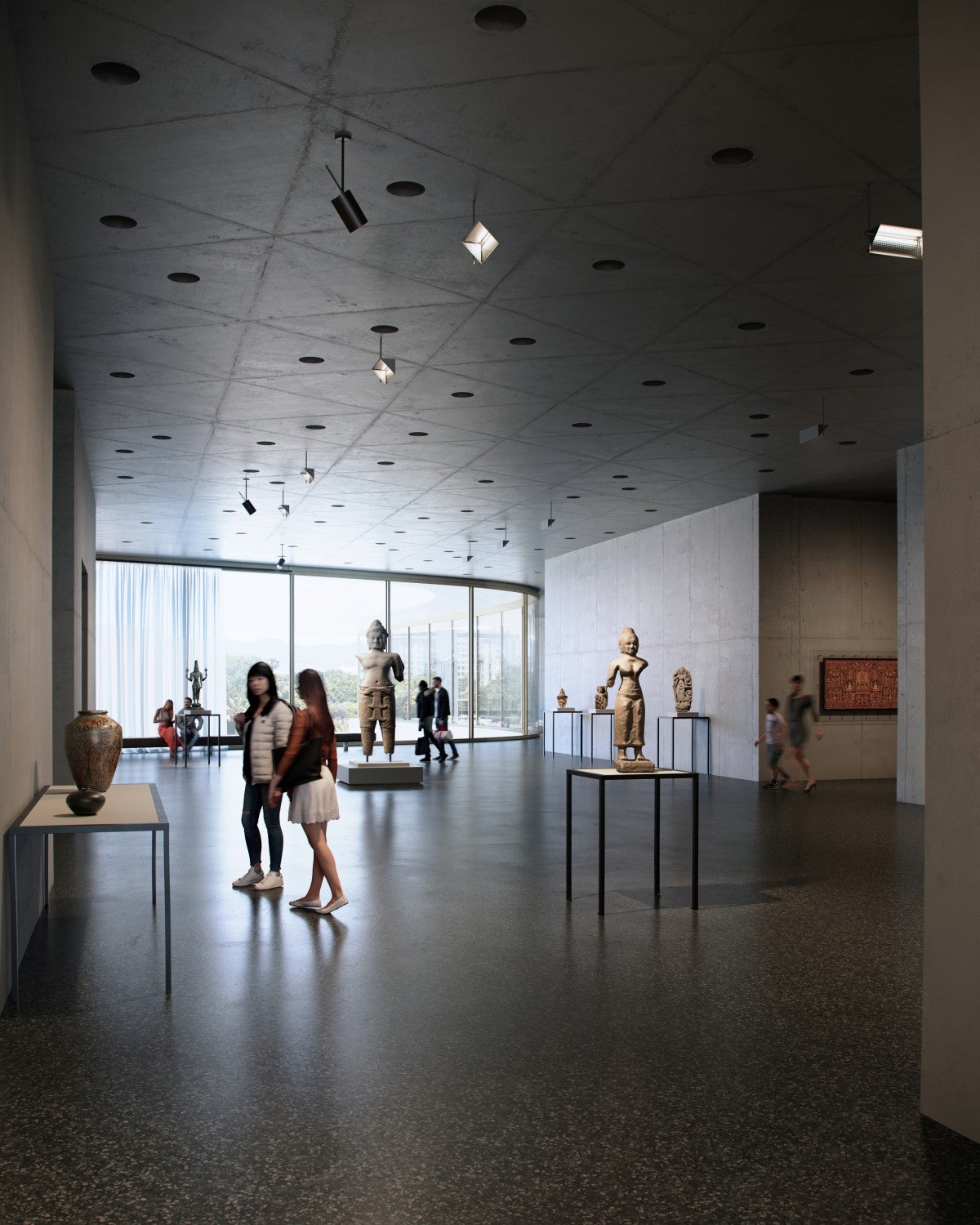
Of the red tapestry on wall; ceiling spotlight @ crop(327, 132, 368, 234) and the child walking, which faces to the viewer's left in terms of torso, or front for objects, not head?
the child walking

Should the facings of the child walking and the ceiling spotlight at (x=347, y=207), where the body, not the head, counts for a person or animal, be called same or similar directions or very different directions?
very different directions

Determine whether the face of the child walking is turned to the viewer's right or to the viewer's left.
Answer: to the viewer's left

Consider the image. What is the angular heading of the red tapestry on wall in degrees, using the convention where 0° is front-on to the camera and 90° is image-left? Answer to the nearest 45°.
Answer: approximately 0°

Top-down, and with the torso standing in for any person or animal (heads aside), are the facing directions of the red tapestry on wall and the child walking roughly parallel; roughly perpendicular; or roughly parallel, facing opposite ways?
roughly perpendicular

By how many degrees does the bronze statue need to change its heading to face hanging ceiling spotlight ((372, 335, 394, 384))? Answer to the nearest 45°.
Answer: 0° — it already faces it

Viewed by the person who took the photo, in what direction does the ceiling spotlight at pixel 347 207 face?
facing to the right of the viewer

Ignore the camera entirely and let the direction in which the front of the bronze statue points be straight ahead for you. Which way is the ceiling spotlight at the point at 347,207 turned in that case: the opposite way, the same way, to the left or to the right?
to the left

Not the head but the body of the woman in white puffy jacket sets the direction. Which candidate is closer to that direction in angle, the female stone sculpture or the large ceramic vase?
the large ceramic vase
